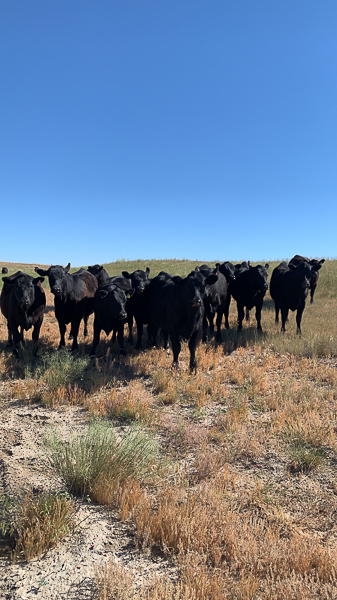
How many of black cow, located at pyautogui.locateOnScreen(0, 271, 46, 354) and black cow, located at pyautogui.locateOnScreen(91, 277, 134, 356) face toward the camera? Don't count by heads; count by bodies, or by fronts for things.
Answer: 2

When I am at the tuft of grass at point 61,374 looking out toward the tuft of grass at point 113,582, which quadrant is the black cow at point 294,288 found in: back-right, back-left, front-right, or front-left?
back-left

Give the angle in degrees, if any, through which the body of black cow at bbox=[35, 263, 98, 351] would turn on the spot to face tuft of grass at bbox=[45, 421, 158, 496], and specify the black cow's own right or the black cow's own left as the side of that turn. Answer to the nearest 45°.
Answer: approximately 45° to the black cow's own left
